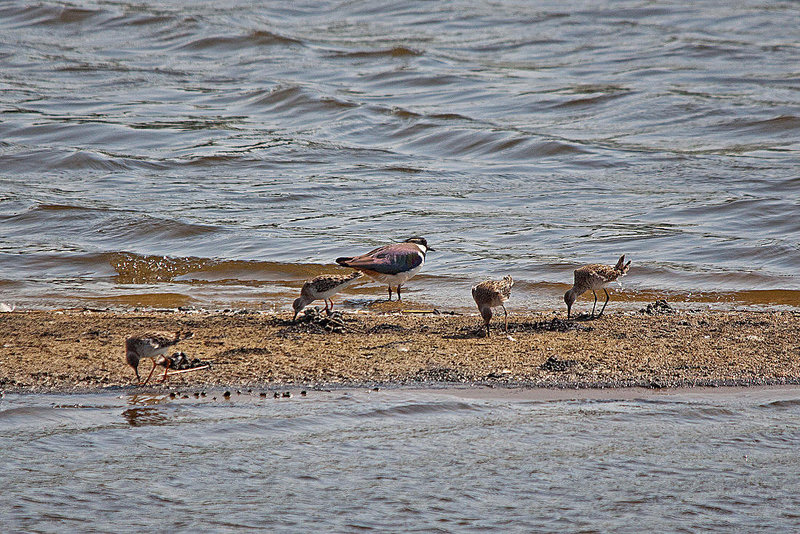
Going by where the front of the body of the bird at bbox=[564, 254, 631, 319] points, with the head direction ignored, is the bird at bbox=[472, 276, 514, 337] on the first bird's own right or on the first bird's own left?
on the first bird's own left

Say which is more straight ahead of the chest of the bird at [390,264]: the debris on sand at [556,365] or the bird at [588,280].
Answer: the bird

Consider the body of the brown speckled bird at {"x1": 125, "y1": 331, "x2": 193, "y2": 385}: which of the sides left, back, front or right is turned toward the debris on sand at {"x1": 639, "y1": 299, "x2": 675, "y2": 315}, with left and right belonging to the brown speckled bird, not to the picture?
back

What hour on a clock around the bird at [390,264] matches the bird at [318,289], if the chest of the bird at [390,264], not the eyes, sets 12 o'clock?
the bird at [318,289] is roughly at 4 o'clock from the bird at [390,264].

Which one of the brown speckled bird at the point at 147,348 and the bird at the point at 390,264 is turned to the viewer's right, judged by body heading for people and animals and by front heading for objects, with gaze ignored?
the bird

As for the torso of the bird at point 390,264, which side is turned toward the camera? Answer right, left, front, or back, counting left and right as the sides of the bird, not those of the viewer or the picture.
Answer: right

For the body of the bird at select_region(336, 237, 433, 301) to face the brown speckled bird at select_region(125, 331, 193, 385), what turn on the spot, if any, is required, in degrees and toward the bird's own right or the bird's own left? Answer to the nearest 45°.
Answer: approximately 135° to the bird's own right

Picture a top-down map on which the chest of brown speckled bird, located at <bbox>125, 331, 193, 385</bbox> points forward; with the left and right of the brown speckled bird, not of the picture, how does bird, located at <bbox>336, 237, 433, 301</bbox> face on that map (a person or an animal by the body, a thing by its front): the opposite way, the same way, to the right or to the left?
the opposite way

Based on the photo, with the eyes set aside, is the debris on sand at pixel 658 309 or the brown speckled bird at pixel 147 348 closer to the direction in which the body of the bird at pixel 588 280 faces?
the brown speckled bird

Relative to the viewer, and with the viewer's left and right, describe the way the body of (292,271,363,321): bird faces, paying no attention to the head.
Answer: facing to the left of the viewer

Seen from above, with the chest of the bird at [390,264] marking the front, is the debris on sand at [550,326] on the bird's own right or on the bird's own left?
on the bird's own right

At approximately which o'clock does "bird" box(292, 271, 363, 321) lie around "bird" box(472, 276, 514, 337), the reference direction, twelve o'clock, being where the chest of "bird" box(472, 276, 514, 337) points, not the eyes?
"bird" box(292, 271, 363, 321) is roughly at 2 o'clock from "bird" box(472, 276, 514, 337).

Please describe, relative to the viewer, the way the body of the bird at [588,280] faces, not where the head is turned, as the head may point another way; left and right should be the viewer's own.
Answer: facing to the left of the viewer

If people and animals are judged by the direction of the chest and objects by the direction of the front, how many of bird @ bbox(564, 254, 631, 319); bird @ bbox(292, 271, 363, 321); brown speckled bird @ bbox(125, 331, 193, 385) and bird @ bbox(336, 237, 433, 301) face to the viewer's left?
3

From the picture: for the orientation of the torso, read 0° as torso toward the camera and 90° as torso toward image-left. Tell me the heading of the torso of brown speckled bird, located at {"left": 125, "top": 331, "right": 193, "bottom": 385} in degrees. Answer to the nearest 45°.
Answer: approximately 90°

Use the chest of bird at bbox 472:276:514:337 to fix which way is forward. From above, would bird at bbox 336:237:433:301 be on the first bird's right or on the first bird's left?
on the first bird's right

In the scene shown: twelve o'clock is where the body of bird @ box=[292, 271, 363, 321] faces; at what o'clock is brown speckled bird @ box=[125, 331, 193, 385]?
The brown speckled bird is roughly at 10 o'clock from the bird.
